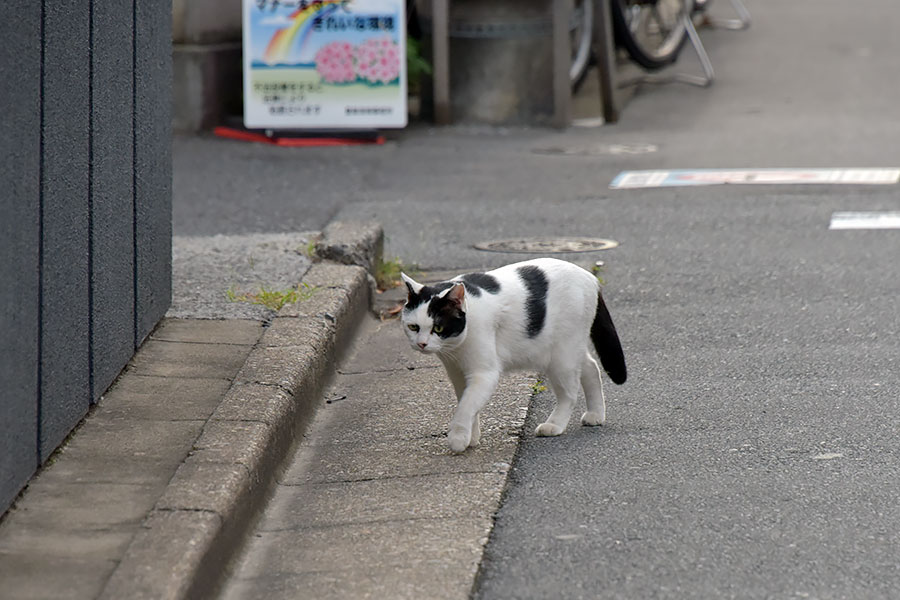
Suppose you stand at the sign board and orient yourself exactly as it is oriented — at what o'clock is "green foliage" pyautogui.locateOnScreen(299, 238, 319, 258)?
The green foliage is roughly at 12 o'clock from the sign board.

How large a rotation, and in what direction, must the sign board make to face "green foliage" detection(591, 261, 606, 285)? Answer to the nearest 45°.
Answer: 0° — it already faces it

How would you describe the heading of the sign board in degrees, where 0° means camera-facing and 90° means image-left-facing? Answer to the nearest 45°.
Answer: approximately 0°

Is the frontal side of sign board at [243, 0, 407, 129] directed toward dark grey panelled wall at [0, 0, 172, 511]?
yes

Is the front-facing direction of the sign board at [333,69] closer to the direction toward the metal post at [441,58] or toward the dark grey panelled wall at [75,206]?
the dark grey panelled wall

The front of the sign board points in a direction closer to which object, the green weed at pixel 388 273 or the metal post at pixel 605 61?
the green weed
